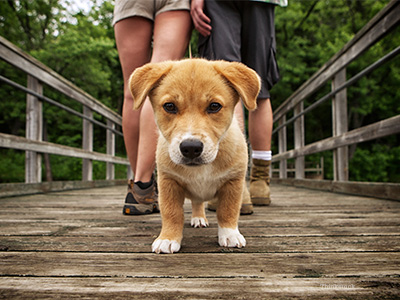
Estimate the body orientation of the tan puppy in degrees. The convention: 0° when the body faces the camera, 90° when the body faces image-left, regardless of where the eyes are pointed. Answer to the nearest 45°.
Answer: approximately 0°
